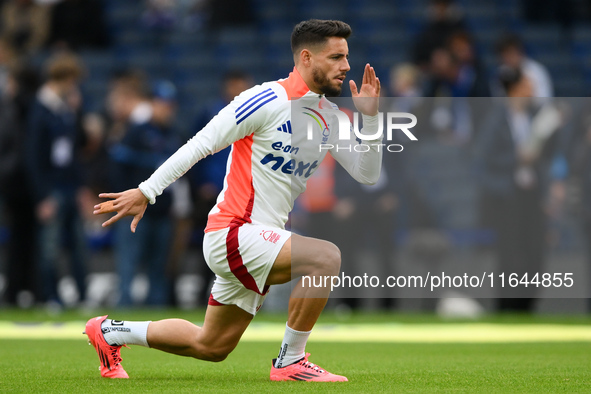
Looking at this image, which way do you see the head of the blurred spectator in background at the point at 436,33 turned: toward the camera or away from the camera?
toward the camera

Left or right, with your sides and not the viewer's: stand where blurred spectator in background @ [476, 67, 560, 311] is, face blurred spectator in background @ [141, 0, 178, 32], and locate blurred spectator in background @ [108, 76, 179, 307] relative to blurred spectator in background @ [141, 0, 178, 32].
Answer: left

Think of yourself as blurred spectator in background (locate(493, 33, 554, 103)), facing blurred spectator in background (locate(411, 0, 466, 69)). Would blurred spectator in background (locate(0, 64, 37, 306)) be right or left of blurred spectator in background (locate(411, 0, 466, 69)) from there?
left

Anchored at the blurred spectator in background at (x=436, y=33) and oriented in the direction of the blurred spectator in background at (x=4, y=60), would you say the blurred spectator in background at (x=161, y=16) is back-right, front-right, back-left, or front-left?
front-right

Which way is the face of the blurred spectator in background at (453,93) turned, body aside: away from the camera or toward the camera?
toward the camera
